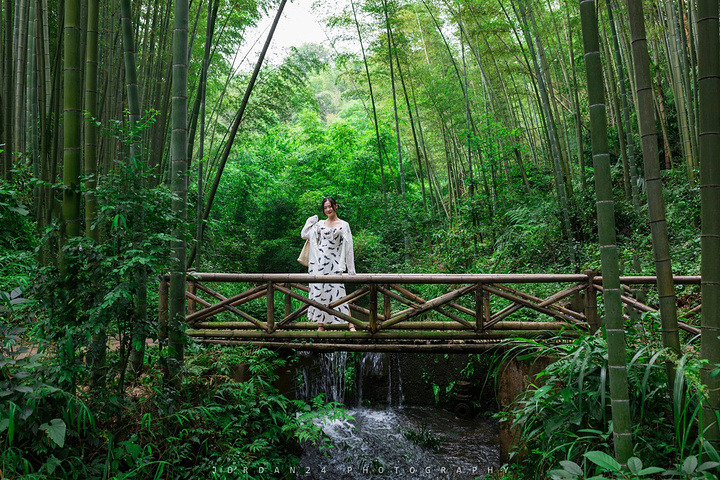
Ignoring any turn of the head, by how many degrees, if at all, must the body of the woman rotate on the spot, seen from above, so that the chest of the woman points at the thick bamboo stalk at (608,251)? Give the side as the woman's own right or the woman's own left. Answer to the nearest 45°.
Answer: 0° — they already face it

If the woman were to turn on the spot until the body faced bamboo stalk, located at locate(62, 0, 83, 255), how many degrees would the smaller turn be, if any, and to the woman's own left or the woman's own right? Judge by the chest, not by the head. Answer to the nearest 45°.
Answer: approximately 45° to the woman's own right

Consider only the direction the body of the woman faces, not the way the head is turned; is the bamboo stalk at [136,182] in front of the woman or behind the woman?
in front

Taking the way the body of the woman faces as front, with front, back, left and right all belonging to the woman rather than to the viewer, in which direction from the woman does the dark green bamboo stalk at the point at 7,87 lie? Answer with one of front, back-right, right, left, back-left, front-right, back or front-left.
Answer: right

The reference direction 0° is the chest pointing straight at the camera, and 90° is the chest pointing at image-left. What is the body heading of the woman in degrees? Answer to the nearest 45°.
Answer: approximately 0°

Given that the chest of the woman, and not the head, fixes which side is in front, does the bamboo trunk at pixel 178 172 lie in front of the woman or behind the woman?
in front
